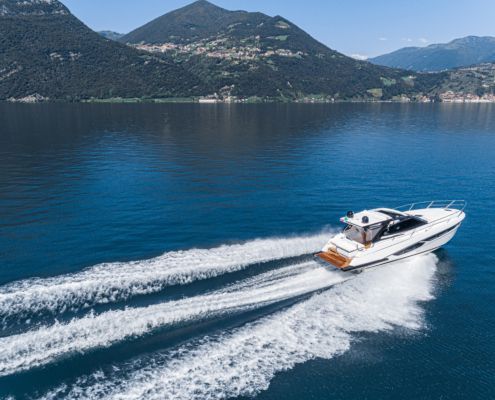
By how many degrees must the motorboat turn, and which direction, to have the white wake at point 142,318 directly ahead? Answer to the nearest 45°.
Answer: approximately 180°

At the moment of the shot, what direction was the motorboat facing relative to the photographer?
facing away from the viewer and to the right of the viewer

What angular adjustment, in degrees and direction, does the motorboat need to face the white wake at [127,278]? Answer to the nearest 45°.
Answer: approximately 180°
